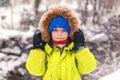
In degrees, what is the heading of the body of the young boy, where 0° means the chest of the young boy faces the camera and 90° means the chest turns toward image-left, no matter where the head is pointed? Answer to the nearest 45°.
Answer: approximately 0°
